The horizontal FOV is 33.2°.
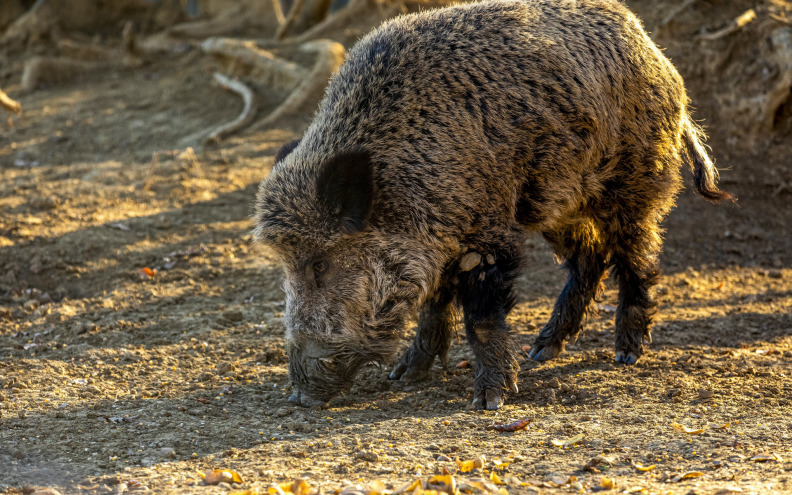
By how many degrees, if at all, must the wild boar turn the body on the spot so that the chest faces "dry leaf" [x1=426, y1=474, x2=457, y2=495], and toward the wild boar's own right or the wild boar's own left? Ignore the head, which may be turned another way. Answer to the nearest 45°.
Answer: approximately 45° to the wild boar's own left

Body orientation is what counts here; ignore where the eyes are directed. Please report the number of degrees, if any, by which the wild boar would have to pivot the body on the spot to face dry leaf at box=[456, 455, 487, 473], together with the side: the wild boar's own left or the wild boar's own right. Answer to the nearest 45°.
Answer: approximately 45° to the wild boar's own left

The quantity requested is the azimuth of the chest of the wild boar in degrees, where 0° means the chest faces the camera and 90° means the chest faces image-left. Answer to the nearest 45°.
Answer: approximately 45°

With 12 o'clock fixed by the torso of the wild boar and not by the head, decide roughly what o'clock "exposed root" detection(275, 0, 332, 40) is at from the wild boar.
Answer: The exposed root is roughly at 4 o'clock from the wild boar.

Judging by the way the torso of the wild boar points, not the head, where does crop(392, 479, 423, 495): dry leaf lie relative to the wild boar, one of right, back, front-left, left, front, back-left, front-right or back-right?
front-left

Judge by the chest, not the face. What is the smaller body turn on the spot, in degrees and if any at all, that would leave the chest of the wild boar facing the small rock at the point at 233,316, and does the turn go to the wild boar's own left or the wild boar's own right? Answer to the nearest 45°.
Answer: approximately 90° to the wild boar's own right

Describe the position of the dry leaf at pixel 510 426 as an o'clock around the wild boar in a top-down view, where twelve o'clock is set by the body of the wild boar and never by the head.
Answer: The dry leaf is roughly at 10 o'clock from the wild boar.

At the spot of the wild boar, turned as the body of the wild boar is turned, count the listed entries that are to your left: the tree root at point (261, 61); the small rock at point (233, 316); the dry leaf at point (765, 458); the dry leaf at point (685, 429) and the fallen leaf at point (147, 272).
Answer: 2

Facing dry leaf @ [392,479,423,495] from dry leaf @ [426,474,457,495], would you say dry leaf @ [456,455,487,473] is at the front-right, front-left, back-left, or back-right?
back-right

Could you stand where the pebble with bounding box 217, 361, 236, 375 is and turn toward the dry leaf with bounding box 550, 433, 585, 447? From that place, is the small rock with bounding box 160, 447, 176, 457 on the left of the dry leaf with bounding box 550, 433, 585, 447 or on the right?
right
